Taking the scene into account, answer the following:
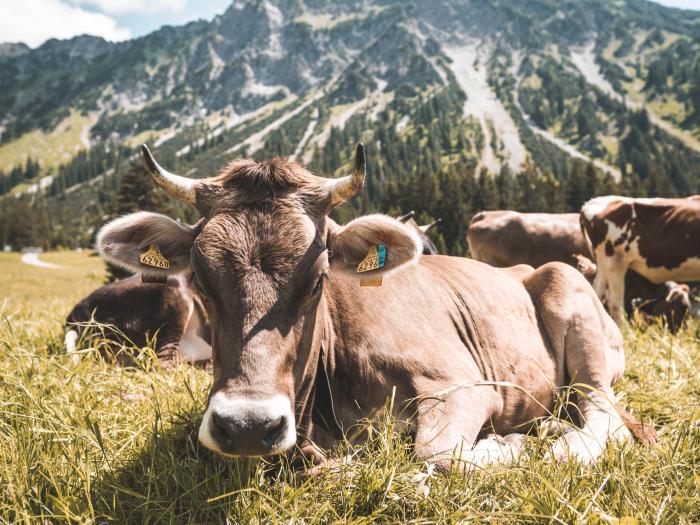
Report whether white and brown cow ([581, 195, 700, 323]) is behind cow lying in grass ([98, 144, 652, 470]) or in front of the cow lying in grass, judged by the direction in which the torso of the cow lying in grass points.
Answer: behind

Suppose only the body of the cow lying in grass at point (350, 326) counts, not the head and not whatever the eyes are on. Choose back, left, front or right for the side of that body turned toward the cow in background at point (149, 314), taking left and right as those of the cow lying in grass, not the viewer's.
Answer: right

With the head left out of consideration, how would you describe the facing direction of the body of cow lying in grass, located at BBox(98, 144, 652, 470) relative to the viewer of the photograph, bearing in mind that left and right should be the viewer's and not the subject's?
facing the viewer and to the left of the viewer

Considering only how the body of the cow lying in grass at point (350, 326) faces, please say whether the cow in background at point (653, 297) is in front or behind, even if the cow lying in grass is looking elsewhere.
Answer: behind

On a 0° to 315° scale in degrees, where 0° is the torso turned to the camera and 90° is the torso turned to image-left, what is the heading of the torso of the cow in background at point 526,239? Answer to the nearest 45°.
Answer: approximately 270°
